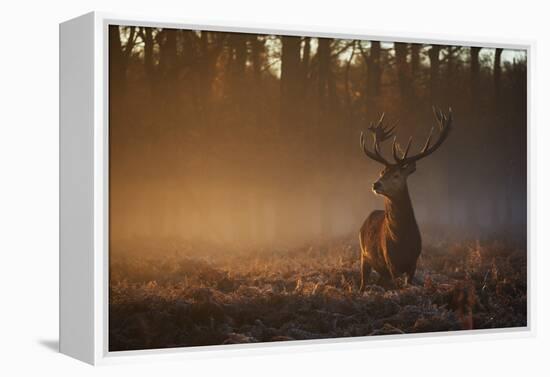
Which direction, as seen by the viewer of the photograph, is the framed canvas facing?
facing the viewer and to the right of the viewer
